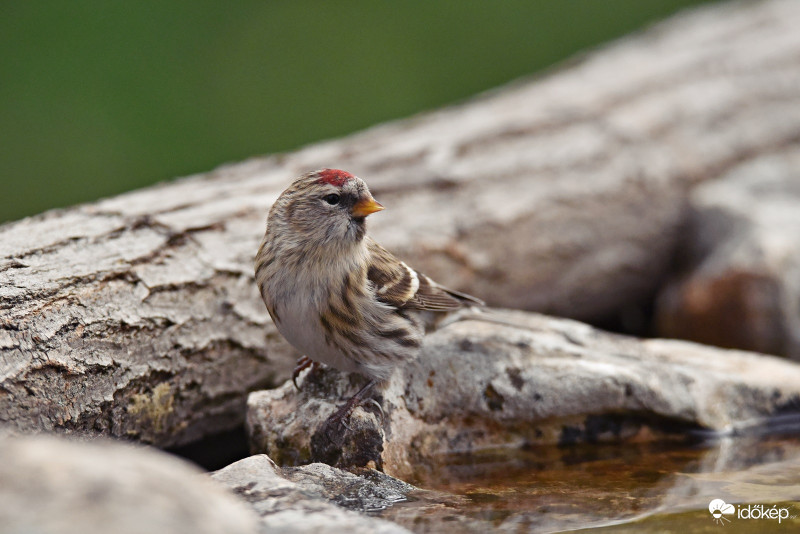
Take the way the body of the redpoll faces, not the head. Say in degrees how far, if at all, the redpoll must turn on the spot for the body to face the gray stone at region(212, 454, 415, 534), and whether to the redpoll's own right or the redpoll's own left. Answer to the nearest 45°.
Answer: approximately 45° to the redpoll's own left

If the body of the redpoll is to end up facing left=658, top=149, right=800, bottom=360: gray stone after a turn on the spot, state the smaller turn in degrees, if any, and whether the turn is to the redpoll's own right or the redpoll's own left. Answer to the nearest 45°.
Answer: approximately 180°

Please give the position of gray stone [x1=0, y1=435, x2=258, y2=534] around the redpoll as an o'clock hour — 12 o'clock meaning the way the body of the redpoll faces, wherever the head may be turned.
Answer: The gray stone is roughly at 11 o'clock from the redpoll.
